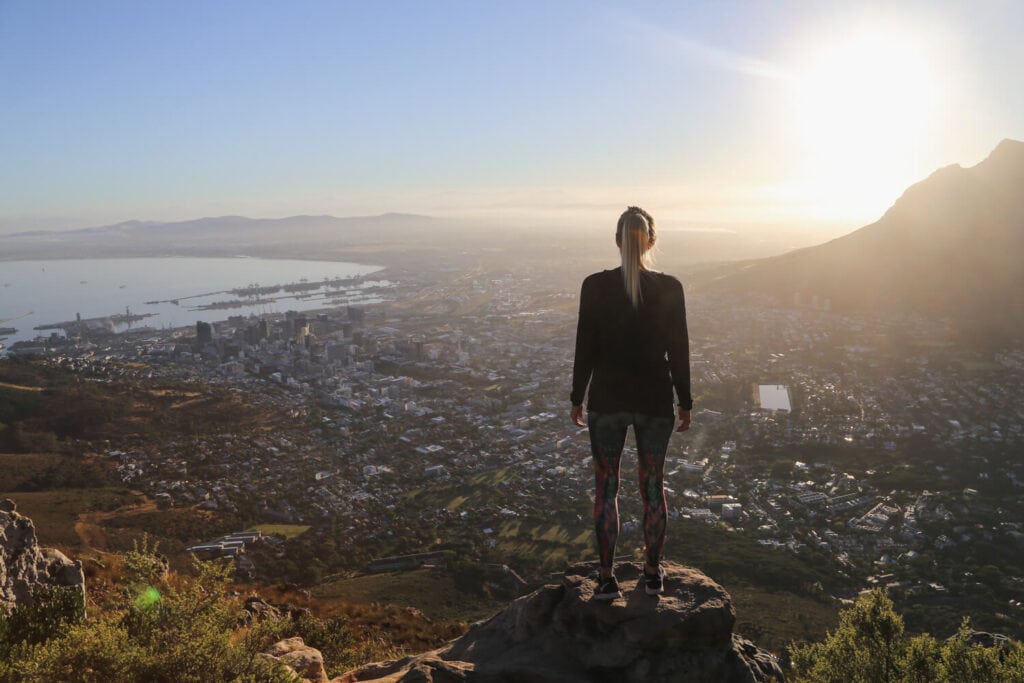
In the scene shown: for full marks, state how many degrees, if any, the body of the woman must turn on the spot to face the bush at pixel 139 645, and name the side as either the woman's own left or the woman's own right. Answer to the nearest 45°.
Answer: approximately 90° to the woman's own left

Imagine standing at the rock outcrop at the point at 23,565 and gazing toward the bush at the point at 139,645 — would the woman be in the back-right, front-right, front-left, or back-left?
front-left

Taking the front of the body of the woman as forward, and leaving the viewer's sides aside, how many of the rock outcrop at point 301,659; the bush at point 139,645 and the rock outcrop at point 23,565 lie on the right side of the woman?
0

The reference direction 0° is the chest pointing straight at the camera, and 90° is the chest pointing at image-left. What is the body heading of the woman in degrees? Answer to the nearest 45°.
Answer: approximately 180°

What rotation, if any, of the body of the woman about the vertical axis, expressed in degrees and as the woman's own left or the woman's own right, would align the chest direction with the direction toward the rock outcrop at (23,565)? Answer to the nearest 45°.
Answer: approximately 90° to the woman's own left

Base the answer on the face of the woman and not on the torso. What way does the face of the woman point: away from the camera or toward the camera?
away from the camera
